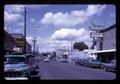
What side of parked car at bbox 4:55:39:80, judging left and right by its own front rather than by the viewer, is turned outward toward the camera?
front
